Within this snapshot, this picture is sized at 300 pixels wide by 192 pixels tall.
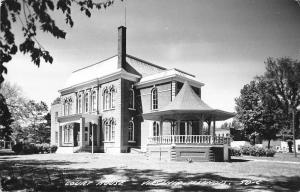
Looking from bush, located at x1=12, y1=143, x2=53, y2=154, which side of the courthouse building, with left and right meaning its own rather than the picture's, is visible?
right

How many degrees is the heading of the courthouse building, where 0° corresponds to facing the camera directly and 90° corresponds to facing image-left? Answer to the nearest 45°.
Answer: approximately 45°

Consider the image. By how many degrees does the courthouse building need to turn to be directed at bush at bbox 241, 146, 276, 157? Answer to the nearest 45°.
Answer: approximately 135° to its left

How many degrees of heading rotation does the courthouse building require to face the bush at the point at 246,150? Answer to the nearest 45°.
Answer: approximately 135° to its left
